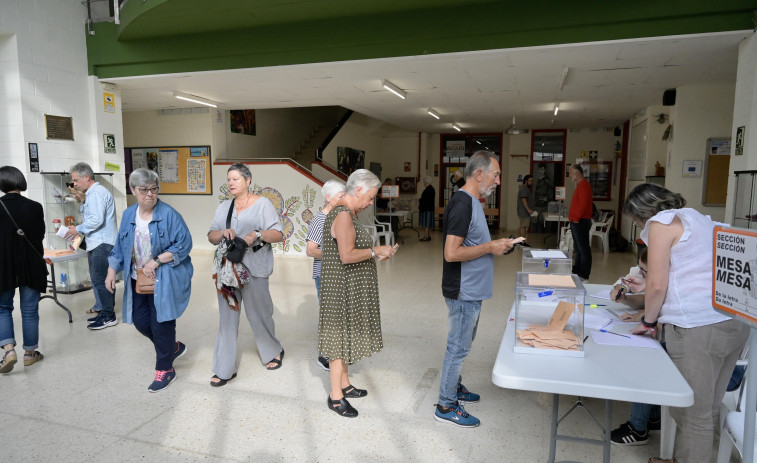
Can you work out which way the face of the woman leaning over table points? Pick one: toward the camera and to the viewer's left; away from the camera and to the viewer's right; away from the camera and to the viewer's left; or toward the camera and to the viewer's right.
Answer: away from the camera and to the viewer's left

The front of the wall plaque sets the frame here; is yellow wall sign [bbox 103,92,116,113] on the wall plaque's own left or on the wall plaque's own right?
on the wall plaque's own left

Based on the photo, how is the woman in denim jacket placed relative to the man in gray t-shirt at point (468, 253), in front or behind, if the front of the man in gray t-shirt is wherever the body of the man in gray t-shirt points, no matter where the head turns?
behind

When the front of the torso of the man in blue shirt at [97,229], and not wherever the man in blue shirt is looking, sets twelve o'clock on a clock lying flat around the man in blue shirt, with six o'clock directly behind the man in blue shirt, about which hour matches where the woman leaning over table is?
The woman leaning over table is roughly at 8 o'clock from the man in blue shirt.

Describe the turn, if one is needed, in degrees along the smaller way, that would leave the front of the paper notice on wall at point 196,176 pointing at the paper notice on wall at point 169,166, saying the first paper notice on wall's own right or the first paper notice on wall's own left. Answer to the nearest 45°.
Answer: approximately 135° to the first paper notice on wall's own right

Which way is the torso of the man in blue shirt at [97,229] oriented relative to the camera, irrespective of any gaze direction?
to the viewer's left

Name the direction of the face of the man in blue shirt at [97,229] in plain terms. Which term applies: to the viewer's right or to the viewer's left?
to the viewer's left

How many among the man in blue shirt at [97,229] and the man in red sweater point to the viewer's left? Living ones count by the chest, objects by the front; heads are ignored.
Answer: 2

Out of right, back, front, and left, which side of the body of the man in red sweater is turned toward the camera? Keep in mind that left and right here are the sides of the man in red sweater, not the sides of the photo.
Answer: left

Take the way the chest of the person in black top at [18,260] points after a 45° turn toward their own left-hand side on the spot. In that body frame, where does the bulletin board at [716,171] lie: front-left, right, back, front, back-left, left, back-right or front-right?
back-right

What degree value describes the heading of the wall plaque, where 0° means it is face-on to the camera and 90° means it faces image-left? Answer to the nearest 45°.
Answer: approximately 315°

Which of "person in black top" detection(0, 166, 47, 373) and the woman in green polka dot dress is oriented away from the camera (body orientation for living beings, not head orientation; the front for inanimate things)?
the person in black top

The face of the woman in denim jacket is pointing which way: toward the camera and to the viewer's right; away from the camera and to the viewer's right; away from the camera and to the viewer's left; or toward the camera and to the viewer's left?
toward the camera and to the viewer's right

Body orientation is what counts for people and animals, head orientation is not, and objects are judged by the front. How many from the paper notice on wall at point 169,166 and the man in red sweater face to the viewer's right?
0

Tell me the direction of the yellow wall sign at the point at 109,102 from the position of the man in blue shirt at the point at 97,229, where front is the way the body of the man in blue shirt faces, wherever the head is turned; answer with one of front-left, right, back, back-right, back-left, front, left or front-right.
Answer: right

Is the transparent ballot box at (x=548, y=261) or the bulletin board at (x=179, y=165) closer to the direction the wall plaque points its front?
the transparent ballot box

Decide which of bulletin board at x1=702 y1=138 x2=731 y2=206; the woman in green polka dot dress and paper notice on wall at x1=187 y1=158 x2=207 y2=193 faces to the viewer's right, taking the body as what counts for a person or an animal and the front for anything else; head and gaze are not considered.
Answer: the woman in green polka dot dress

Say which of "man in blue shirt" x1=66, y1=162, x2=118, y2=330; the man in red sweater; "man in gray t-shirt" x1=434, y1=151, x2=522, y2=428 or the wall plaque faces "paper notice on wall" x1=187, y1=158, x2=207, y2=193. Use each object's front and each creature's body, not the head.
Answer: the man in red sweater

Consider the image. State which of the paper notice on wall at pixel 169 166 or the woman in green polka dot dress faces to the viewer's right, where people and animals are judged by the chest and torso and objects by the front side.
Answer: the woman in green polka dot dress

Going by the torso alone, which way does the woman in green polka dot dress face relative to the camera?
to the viewer's right
